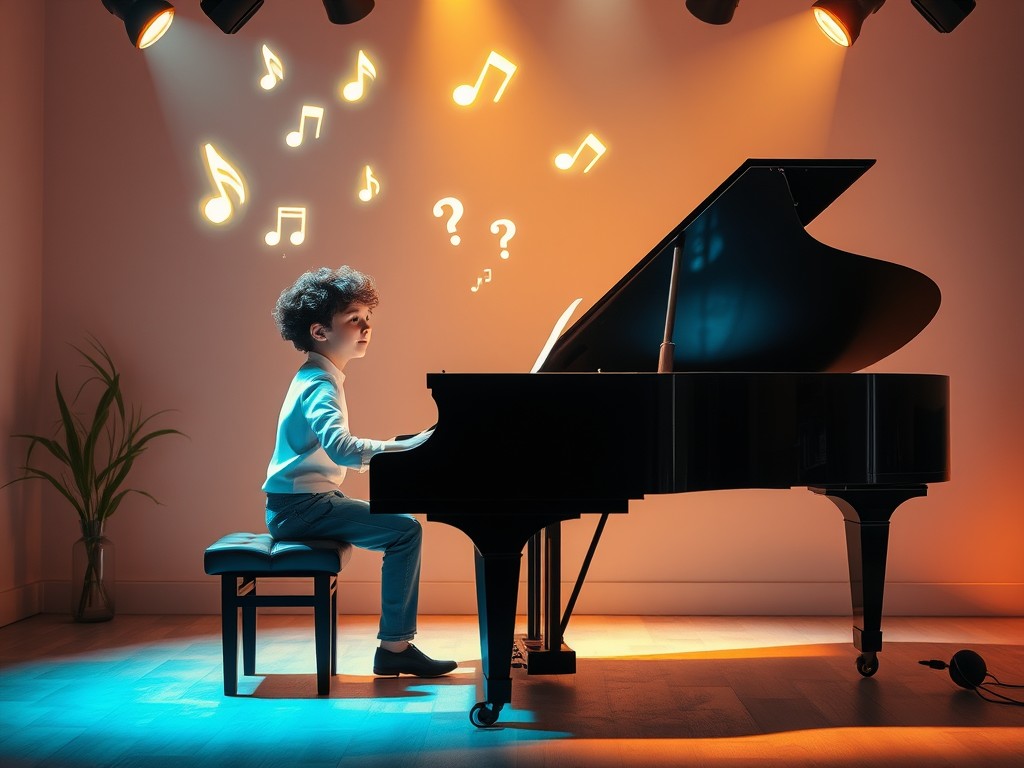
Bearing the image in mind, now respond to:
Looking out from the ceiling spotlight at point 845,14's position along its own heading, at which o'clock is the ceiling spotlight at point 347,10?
the ceiling spotlight at point 347,10 is roughly at 1 o'clock from the ceiling spotlight at point 845,14.

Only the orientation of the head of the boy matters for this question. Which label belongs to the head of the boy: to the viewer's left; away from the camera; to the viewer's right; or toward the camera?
to the viewer's right

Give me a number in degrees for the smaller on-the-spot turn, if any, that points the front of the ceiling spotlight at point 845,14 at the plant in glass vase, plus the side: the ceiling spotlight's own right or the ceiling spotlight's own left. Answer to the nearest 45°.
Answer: approximately 45° to the ceiling spotlight's own right

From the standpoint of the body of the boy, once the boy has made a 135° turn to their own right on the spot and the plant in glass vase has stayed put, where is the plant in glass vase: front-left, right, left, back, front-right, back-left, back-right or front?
right

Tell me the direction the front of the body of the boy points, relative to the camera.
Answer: to the viewer's right

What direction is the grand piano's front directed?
to the viewer's left

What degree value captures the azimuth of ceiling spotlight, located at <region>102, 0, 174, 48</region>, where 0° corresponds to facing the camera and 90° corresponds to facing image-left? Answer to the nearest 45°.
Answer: approximately 315°

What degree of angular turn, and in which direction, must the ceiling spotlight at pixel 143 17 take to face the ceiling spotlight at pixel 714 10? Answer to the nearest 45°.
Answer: approximately 45° to its left
